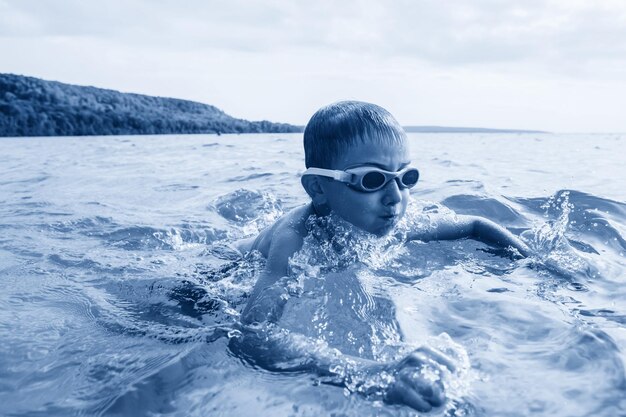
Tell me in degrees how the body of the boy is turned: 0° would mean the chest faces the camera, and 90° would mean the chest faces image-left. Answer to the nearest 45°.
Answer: approximately 315°
